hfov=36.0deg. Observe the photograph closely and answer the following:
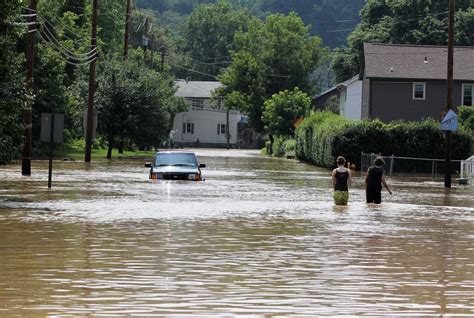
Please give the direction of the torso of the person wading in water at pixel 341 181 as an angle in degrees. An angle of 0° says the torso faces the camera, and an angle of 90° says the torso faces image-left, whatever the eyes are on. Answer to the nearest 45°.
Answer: approximately 180°

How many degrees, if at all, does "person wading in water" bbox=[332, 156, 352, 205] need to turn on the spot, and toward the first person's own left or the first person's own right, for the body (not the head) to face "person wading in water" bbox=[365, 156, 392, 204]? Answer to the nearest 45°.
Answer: approximately 45° to the first person's own right

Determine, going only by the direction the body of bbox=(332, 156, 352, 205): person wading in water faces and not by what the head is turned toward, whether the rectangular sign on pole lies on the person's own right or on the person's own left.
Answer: on the person's own left

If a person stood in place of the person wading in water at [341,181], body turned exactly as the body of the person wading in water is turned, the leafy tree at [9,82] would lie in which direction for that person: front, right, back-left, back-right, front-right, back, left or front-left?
left
